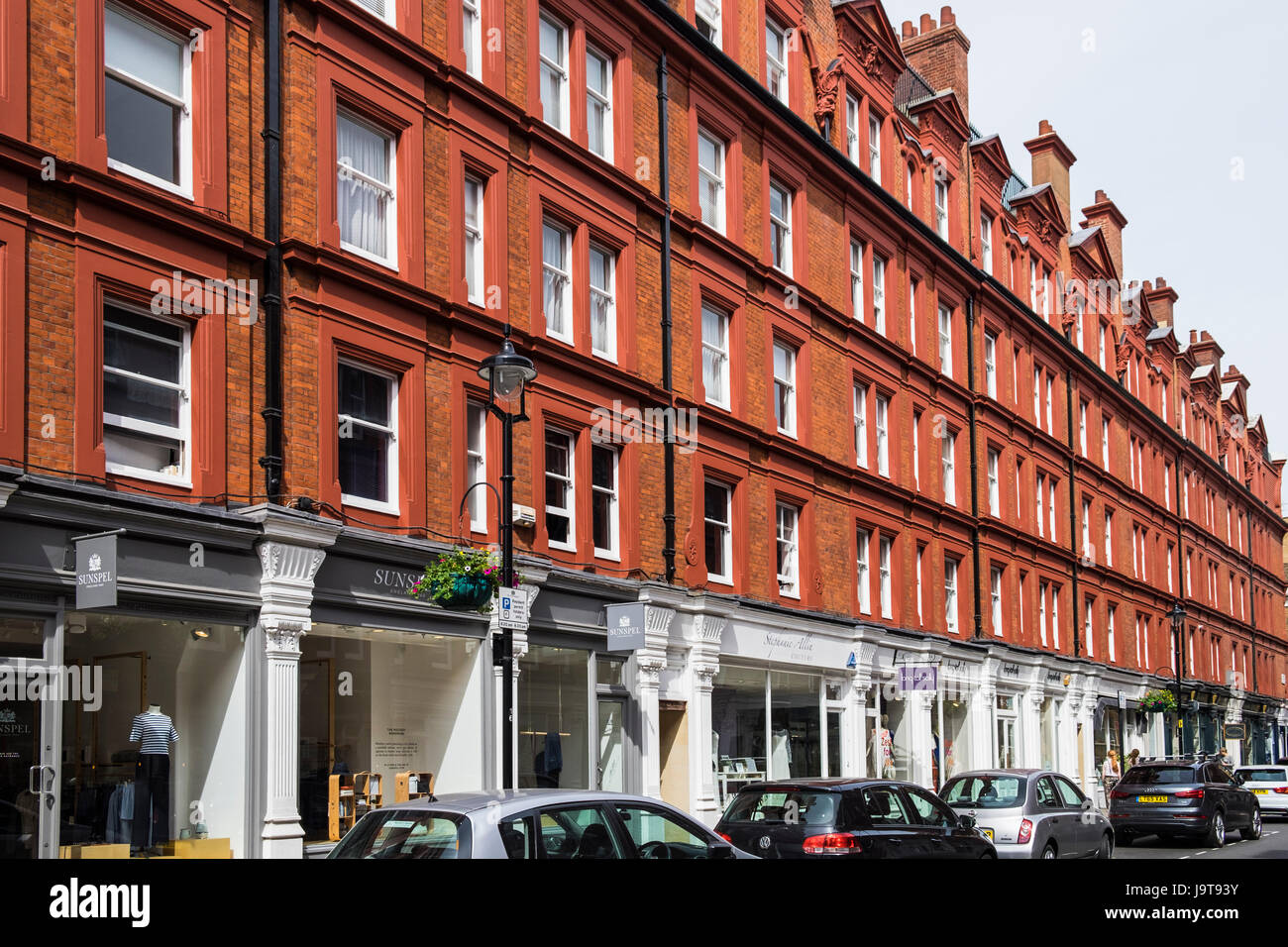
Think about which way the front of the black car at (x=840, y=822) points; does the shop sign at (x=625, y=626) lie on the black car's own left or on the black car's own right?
on the black car's own left

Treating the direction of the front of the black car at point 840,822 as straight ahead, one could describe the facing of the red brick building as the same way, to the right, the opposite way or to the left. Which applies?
to the right

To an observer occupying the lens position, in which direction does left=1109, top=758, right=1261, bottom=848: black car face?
facing away from the viewer and to the right of the viewer

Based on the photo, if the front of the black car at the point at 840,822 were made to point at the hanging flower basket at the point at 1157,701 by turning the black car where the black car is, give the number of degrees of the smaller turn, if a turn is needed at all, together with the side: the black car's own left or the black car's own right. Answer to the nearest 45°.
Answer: approximately 45° to the black car's own left

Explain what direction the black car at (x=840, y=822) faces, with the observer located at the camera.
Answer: facing away from the viewer and to the right of the viewer

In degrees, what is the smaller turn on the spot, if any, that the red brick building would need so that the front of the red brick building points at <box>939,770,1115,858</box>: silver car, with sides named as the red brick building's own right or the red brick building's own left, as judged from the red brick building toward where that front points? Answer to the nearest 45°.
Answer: approximately 45° to the red brick building's own left

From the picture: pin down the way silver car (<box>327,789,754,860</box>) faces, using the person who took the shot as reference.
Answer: facing away from the viewer and to the right of the viewer

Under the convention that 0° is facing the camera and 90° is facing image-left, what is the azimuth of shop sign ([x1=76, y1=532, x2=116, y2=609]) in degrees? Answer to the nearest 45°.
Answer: approximately 45°

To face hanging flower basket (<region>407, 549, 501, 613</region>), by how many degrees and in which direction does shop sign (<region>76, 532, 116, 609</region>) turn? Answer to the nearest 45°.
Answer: approximately 180°

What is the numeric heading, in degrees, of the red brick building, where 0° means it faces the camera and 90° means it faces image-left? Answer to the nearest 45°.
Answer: approximately 315°

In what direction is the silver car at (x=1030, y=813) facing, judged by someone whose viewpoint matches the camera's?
facing away from the viewer and to the right of the viewer
